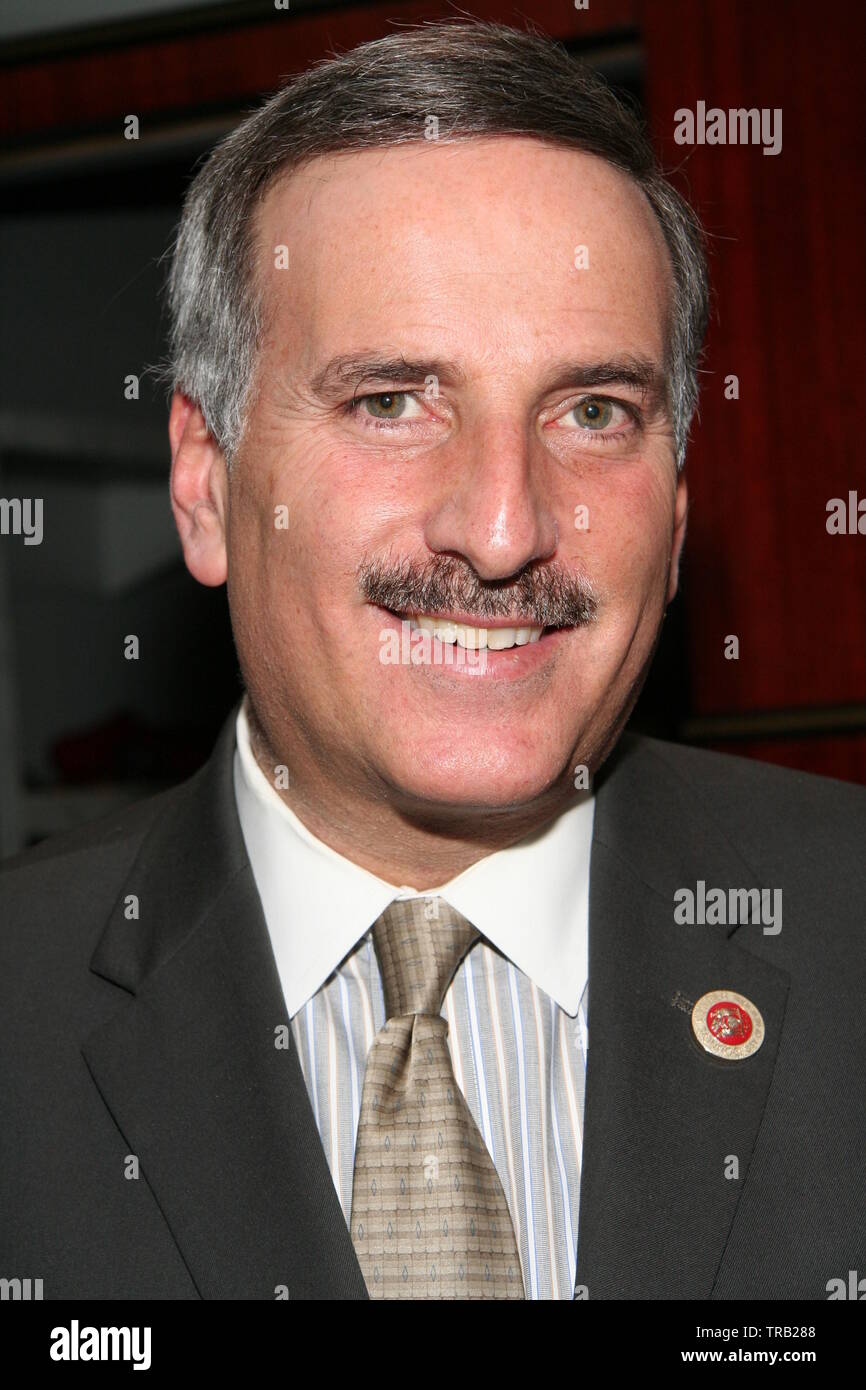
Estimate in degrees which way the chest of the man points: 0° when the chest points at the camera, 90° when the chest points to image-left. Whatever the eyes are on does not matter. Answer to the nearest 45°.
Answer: approximately 0°
